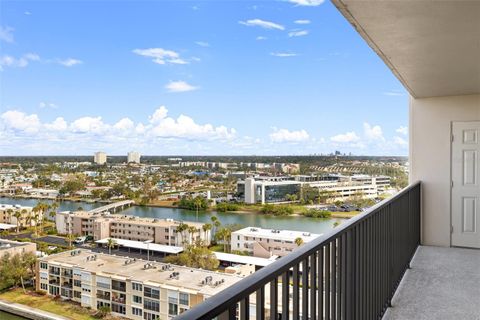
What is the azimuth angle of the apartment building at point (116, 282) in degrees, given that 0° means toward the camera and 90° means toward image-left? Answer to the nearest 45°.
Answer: approximately 45°

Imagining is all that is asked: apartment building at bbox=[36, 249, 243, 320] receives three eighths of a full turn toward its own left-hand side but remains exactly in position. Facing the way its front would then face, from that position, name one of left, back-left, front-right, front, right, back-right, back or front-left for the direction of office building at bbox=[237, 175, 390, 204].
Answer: front-left

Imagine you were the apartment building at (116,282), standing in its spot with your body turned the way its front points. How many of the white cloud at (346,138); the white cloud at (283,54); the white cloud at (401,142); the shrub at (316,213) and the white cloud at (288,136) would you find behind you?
5

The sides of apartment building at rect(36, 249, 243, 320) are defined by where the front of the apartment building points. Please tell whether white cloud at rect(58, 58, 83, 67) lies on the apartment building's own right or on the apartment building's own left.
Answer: on the apartment building's own right

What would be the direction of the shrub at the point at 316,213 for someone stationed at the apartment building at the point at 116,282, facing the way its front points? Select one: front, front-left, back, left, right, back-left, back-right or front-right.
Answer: back

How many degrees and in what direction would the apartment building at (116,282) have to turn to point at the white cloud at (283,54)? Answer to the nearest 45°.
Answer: approximately 180°

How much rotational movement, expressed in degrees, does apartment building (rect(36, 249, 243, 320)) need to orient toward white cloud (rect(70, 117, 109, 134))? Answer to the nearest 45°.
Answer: approximately 135° to its right

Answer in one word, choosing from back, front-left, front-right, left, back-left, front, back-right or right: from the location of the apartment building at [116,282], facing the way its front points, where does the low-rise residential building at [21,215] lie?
right

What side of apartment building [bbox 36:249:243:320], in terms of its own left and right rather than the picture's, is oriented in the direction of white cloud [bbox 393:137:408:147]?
back

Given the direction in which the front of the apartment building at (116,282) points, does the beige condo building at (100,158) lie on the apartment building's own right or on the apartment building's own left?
on the apartment building's own right

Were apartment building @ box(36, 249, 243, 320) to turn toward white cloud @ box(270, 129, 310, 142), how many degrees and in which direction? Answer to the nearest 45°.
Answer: approximately 180°

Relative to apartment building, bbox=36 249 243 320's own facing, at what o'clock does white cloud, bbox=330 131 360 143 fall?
The white cloud is roughly at 6 o'clock from the apartment building.

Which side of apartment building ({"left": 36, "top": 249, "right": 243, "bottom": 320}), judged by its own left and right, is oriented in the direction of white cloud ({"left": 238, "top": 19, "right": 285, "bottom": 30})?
back
